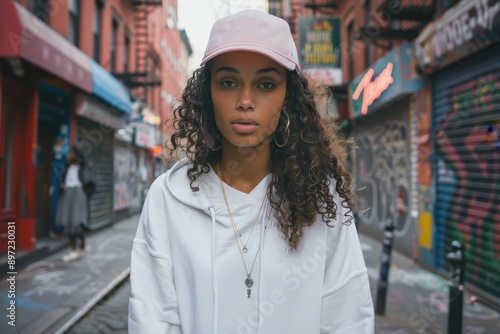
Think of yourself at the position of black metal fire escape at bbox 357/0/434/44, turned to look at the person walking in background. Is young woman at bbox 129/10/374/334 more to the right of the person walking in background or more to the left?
left

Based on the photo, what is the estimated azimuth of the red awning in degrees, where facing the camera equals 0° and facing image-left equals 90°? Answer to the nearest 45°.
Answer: approximately 270°

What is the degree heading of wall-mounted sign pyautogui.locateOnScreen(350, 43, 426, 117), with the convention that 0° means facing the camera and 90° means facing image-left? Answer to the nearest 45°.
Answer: approximately 45°

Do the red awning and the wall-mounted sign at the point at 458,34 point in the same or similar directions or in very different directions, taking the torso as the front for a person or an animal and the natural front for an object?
very different directions

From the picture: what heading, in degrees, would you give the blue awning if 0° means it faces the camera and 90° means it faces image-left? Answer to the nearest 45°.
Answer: approximately 315°

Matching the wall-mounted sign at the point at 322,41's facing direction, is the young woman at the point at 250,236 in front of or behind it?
in front

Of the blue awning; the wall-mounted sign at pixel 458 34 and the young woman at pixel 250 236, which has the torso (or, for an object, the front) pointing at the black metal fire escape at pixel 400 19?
the blue awning

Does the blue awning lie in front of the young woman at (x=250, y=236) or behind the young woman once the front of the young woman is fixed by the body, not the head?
behind

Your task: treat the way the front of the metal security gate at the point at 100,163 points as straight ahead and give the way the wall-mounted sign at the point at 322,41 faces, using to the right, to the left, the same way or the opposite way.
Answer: to the right

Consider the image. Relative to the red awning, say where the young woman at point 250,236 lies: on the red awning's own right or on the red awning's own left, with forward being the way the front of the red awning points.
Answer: on the red awning's own right

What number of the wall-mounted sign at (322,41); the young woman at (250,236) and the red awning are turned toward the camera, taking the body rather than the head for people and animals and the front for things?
2

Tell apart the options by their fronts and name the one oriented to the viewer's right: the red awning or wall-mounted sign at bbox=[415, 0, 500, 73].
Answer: the red awning
